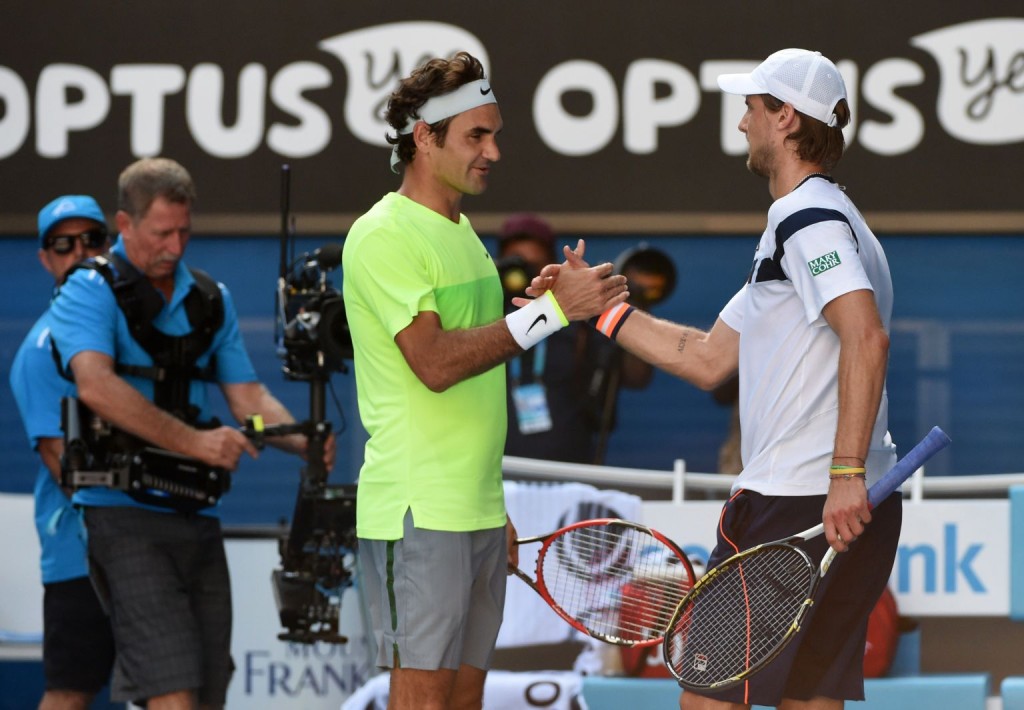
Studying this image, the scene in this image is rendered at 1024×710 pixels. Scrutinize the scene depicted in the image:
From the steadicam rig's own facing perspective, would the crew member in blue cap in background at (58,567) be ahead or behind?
behind

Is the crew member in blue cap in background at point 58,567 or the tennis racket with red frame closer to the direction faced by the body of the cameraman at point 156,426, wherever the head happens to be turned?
the tennis racket with red frame

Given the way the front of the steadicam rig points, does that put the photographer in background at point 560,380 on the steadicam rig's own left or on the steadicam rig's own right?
on the steadicam rig's own left

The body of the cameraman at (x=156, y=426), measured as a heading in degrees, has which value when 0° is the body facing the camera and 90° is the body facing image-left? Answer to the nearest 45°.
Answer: approximately 315°

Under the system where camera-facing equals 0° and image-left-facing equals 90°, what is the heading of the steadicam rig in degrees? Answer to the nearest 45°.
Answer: approximately 315°

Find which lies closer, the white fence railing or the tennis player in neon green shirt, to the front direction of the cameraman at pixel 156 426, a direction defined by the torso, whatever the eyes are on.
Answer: the tennis player in neon green shirt
